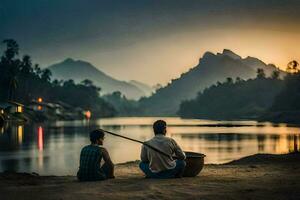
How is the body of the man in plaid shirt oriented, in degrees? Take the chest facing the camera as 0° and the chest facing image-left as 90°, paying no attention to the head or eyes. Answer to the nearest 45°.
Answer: approximately 225°

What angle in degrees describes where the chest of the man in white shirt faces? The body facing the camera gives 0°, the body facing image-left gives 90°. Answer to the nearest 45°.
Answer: approximately 180°

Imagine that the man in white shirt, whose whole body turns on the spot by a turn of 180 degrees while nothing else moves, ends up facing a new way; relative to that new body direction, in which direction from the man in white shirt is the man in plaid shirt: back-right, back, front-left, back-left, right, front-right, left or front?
right
